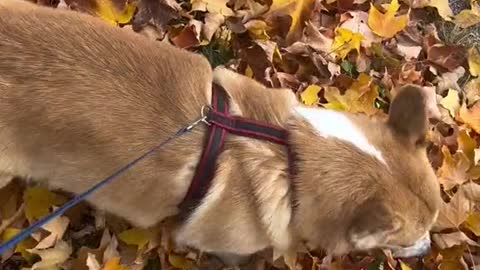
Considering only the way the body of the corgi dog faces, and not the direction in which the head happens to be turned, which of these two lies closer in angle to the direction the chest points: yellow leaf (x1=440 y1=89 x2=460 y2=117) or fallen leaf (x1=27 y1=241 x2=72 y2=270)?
the yellow leaf

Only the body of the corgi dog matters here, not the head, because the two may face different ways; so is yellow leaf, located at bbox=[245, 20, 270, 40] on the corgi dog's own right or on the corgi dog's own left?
on the corgi dog's own left

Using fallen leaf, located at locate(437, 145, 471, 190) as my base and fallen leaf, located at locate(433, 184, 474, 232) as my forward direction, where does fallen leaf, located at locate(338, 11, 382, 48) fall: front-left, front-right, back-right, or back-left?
back-right

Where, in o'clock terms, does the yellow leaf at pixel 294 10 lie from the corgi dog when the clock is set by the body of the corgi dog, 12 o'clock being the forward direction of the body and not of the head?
The yellow leaf is roughly at 10 o'clock from the corgi dog.

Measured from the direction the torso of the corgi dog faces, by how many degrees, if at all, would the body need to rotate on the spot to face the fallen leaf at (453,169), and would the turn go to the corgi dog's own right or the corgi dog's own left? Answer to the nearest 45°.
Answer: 0° — it already faces it

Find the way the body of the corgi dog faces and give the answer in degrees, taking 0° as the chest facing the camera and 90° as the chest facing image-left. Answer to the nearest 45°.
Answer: approximately 270°
